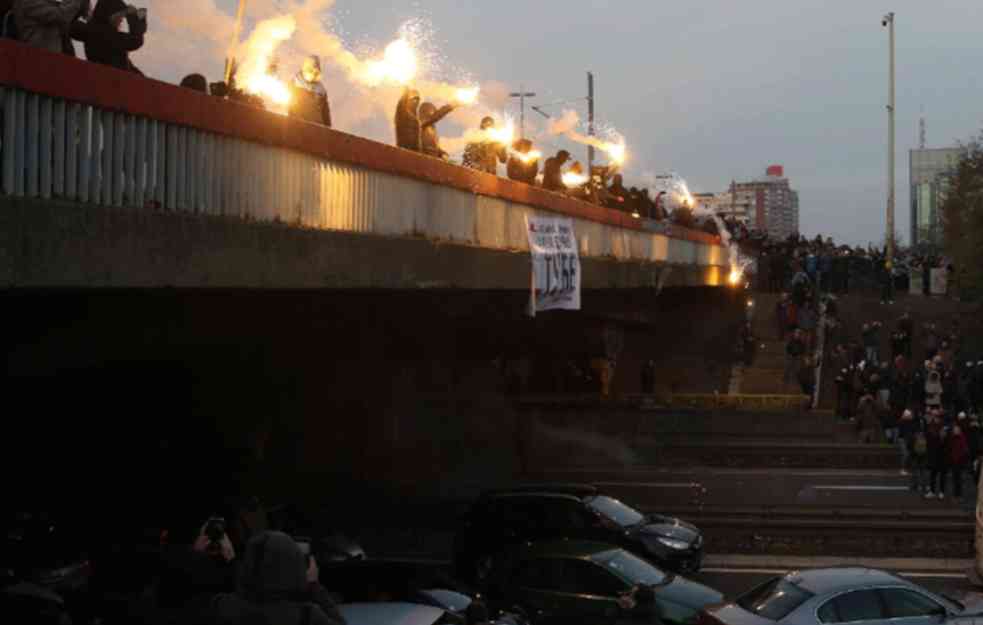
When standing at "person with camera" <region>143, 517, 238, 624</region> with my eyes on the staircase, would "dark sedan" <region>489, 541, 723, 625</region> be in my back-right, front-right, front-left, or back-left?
front-right

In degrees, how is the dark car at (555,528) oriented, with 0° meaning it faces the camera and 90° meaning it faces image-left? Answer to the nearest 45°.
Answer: approximately 315°

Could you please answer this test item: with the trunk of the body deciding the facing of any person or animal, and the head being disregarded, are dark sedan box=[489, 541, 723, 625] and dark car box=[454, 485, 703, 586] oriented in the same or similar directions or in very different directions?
same or similar directions

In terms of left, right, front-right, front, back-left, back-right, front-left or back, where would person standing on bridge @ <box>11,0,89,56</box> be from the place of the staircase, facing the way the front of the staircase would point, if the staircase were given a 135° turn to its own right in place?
back-left

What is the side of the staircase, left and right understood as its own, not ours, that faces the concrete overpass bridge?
front

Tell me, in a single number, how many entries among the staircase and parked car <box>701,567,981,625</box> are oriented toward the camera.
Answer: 1

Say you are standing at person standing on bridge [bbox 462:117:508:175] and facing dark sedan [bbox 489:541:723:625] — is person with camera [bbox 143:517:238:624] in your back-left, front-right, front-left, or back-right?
front-right

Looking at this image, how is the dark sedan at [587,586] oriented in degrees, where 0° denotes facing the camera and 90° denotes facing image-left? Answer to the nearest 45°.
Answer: approximately 315°

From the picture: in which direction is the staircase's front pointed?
toward the camera

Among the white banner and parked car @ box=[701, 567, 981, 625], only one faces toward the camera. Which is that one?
the white banner

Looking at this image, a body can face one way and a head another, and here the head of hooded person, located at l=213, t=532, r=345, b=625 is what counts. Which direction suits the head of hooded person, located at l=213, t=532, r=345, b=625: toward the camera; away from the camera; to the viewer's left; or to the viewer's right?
away from the camera
